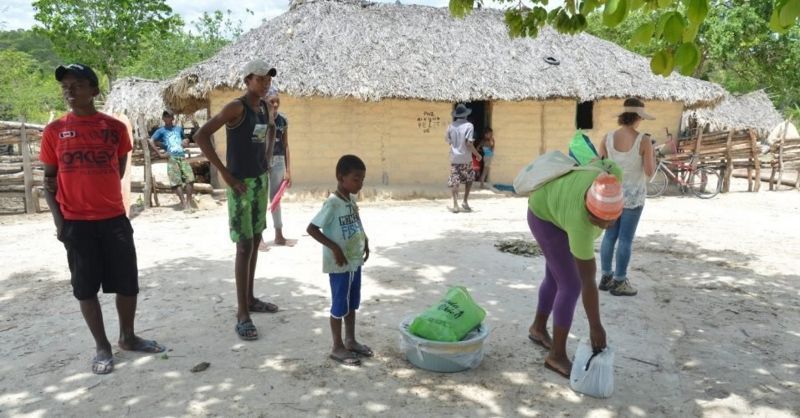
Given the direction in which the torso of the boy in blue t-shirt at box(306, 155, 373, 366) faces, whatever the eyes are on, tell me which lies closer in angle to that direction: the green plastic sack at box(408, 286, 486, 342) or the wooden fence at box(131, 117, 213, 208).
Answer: the green plastic sack

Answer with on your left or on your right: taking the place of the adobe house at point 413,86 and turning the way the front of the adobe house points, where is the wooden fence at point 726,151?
on your left

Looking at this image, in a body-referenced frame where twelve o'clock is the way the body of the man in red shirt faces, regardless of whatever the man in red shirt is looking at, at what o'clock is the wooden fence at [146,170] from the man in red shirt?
The wooden fence is roughly at 6 o'clock from the man in red shirt.

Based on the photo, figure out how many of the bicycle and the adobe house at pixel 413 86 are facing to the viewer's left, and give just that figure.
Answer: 1

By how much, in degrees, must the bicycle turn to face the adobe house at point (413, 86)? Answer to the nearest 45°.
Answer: approximately 45° to its left

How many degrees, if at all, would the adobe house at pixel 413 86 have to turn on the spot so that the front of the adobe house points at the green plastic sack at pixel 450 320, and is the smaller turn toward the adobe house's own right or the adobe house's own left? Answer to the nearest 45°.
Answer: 0° — it already faces it

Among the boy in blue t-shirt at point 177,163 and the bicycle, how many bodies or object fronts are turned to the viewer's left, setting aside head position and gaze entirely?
1

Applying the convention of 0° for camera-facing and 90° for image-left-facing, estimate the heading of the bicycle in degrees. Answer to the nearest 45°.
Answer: approximately 90°
